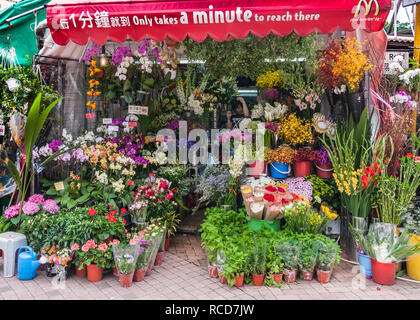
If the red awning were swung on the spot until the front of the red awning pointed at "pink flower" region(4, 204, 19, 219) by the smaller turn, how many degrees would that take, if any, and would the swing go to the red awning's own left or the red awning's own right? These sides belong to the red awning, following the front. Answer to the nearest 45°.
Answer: approximately 90° to the red awning's own right

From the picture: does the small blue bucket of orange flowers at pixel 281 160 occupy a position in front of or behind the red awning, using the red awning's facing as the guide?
behind

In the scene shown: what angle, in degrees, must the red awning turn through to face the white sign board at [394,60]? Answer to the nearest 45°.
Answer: approximately 90° to its left
